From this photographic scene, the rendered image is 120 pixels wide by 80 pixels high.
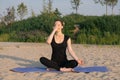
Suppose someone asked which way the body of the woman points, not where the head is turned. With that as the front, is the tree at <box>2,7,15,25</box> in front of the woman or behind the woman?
behind

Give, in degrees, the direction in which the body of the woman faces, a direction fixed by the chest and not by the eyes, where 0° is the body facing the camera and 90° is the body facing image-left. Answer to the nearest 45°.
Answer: approximately 0°

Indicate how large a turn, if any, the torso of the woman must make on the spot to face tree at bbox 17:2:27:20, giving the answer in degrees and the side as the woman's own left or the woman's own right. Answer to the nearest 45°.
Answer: approximately 180°
